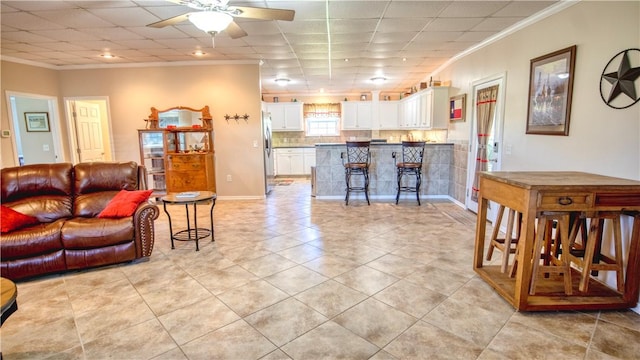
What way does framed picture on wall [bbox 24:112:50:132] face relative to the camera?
toward the camera

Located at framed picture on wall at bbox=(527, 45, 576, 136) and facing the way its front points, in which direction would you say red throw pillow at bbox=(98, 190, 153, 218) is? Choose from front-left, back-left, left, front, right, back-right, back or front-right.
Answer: front

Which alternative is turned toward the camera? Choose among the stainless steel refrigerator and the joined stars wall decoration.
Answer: the joined stars wall decoration

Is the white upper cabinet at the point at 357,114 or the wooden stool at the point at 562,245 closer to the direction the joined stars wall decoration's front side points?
the wooden stool

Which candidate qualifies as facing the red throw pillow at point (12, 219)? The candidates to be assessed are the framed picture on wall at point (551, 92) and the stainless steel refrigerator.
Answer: the framed picture on wall

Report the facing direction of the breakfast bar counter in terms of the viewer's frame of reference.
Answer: facing the viewer

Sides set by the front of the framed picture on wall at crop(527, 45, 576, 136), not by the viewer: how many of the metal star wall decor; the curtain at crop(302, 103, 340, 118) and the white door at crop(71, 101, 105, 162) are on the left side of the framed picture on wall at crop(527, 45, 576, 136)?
1

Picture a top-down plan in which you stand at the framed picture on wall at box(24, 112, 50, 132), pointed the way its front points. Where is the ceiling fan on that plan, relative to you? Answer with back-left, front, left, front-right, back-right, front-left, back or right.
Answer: front

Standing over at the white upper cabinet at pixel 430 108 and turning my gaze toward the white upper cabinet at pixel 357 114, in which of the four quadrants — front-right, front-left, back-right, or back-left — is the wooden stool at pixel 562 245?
back-left

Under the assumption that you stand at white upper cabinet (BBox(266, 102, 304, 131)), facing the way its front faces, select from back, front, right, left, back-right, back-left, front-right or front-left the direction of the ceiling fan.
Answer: front

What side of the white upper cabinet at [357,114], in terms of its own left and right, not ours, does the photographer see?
front

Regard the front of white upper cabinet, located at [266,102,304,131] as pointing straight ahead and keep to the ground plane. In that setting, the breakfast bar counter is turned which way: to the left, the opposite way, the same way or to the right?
the same way

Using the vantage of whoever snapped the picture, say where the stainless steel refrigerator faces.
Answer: facing to the right of the viewer

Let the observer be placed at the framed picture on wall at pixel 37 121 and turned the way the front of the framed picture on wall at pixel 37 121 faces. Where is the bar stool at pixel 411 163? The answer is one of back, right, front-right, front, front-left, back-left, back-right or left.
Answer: front-left

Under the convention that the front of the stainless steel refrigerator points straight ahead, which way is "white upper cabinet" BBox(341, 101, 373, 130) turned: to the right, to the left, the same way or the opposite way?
to the right

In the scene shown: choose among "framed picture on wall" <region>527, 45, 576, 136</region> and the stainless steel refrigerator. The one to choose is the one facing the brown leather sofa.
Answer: the framed picture on wall
